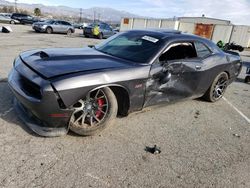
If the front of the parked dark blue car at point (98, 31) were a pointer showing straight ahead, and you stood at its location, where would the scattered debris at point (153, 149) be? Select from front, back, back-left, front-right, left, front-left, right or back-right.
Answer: back-right

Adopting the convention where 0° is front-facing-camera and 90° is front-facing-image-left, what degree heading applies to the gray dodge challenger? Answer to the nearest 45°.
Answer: approximately 45°

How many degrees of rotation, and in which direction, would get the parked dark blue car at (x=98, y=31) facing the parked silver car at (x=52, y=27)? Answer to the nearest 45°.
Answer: approximately 45° to its right

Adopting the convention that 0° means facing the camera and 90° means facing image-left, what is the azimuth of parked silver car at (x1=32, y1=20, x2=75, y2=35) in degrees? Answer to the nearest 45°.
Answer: approximately 45°

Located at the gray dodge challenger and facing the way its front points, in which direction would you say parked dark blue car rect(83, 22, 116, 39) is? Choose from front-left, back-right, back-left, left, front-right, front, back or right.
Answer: back-right

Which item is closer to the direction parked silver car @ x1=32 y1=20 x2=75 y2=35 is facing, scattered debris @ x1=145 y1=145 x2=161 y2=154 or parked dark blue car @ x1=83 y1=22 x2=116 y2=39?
the scattered debris

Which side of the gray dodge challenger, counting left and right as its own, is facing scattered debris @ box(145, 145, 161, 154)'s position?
left

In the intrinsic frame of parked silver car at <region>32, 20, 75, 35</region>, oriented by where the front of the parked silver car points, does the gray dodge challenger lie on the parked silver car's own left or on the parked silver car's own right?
on the parked silver car's own left
